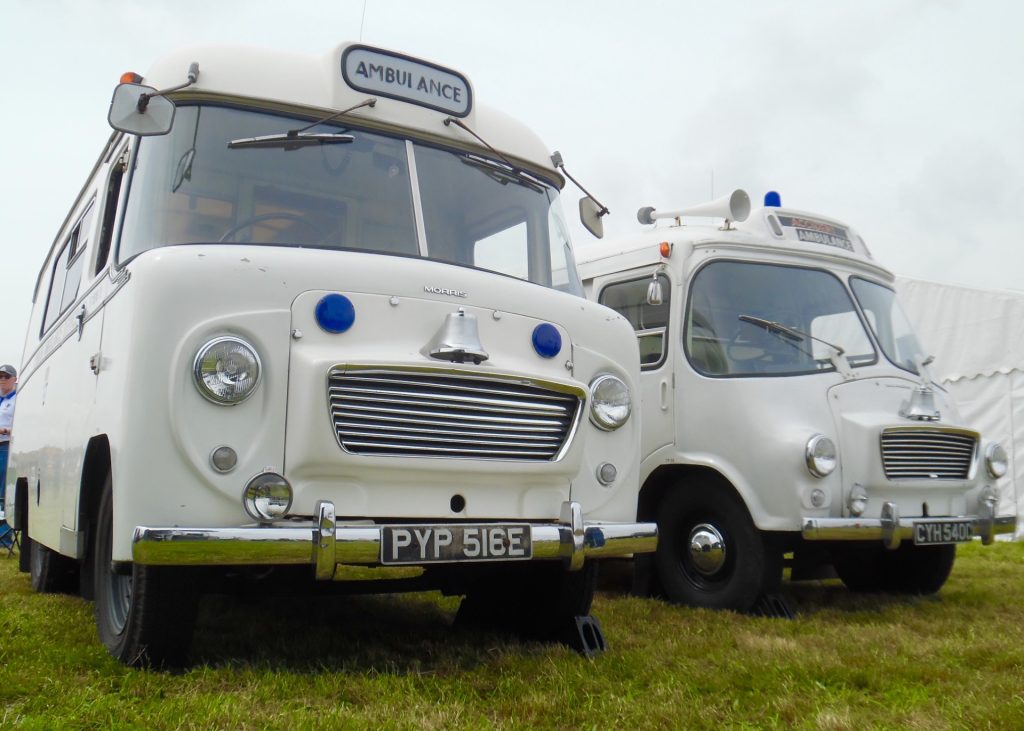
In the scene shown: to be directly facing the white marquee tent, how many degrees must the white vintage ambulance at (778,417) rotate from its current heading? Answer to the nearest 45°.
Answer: approximately 135° to its left

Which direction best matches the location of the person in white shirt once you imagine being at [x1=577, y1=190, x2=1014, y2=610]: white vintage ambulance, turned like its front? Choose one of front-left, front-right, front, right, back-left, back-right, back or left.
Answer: back-right

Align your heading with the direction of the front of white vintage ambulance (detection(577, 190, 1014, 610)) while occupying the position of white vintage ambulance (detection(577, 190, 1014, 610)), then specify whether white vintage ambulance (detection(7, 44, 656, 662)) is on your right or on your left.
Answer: on your right

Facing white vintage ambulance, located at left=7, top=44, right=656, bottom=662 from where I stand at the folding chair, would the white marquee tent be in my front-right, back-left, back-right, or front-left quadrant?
front-left

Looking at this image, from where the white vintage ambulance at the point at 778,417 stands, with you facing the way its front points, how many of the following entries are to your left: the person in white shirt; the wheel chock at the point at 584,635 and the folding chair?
0

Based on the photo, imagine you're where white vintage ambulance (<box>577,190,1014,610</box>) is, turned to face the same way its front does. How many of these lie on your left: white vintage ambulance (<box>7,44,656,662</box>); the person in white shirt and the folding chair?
0

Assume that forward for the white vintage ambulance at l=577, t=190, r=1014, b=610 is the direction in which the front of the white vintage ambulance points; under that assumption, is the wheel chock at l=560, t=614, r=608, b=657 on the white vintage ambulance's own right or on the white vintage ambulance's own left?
on the white vintage ambulance's own right

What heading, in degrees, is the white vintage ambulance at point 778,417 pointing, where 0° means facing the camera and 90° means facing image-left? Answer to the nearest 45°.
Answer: approximately 315°

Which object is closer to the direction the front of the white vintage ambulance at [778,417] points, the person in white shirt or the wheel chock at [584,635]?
the wheel chock

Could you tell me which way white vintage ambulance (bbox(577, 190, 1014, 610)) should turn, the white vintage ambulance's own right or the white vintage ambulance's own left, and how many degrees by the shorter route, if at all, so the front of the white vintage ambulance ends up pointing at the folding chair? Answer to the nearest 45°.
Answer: approximately 135° to the white vintage ambulance's own right
